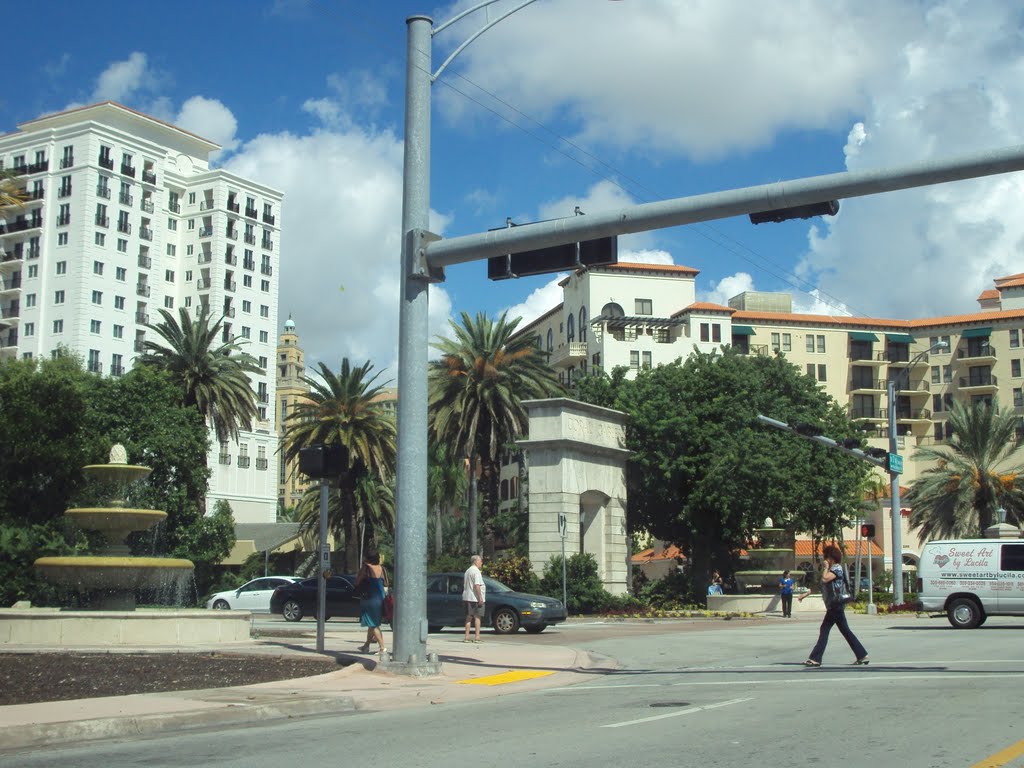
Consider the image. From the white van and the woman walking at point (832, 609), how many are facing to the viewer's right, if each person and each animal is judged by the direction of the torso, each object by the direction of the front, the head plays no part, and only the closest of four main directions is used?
1

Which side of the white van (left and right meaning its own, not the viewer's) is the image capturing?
right

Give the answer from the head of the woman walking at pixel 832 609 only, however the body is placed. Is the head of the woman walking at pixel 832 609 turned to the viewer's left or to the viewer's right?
to the viewer's left

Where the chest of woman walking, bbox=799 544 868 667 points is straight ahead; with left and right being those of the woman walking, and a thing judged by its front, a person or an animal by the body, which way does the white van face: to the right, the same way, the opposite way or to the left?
the opposite way

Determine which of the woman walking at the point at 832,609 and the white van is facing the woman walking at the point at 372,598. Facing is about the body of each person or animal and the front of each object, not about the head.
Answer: the woman walking at the point at 832,609

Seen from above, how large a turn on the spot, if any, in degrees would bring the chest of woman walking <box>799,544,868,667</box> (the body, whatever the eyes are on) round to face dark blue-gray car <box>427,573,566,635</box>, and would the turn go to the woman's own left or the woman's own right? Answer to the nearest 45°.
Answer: approximately 45° to the woman's own right

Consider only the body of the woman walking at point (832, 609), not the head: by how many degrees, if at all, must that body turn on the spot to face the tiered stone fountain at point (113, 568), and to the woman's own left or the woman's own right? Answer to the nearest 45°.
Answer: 0° — they already face it

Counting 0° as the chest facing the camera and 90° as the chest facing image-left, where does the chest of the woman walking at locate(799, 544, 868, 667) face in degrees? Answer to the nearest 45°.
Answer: approximately 90°

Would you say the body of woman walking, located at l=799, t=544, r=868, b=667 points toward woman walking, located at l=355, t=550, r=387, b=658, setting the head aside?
yes
